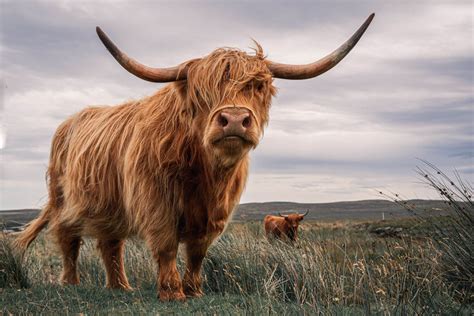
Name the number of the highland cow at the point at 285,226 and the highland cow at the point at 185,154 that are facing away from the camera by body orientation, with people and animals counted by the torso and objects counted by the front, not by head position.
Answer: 0

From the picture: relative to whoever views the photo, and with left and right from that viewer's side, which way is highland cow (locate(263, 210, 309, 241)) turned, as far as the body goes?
facing the viewer and to the right of the viewer

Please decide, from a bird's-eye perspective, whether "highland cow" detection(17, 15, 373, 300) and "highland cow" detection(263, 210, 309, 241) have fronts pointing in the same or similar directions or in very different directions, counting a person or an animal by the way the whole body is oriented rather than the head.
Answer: same or similar directions

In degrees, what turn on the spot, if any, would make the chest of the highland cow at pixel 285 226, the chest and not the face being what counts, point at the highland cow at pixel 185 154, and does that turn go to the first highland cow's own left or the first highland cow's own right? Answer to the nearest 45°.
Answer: approximately 45° to the first highland cow's own right

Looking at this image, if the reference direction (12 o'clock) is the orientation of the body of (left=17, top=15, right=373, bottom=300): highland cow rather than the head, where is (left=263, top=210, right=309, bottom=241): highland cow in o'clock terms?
(left=263, top=210, right=309, bottom=241): highland cow is roughly at 8 o'clock from (left=17, top=15, right=373, bottom=300): highland cow.
